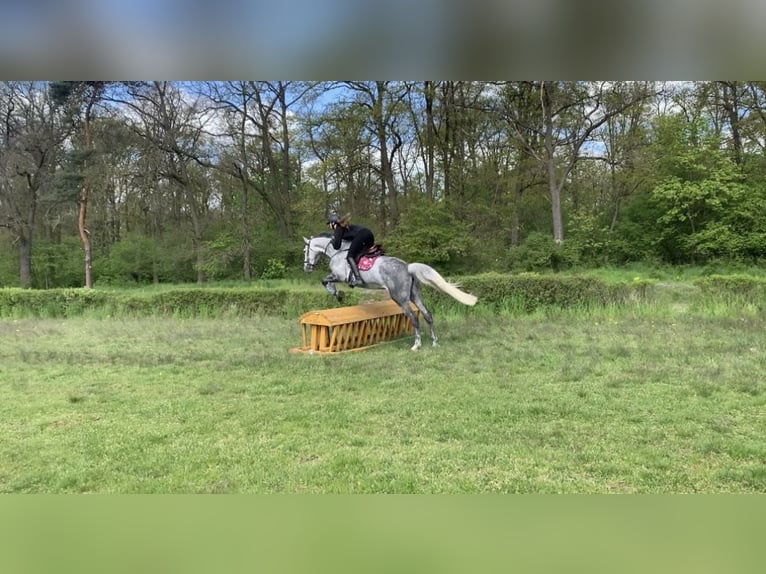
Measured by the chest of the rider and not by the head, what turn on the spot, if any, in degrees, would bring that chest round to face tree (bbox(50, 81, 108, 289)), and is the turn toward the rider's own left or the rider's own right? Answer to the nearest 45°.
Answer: approximately 45° to the rider's own right

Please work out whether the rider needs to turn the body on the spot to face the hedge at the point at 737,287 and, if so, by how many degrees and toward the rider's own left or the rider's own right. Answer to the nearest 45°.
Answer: approximately 180°

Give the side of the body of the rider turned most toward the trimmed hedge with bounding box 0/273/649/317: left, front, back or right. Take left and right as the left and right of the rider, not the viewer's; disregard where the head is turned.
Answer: right

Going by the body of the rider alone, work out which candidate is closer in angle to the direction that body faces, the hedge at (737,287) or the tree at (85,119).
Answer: the tree

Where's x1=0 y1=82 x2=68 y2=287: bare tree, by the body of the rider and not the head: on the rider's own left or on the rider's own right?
on the rider's own right

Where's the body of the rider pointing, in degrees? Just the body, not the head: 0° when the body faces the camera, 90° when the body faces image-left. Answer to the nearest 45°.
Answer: approximately 90°

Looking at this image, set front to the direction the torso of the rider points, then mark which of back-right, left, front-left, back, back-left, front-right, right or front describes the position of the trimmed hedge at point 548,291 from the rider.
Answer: back-right
